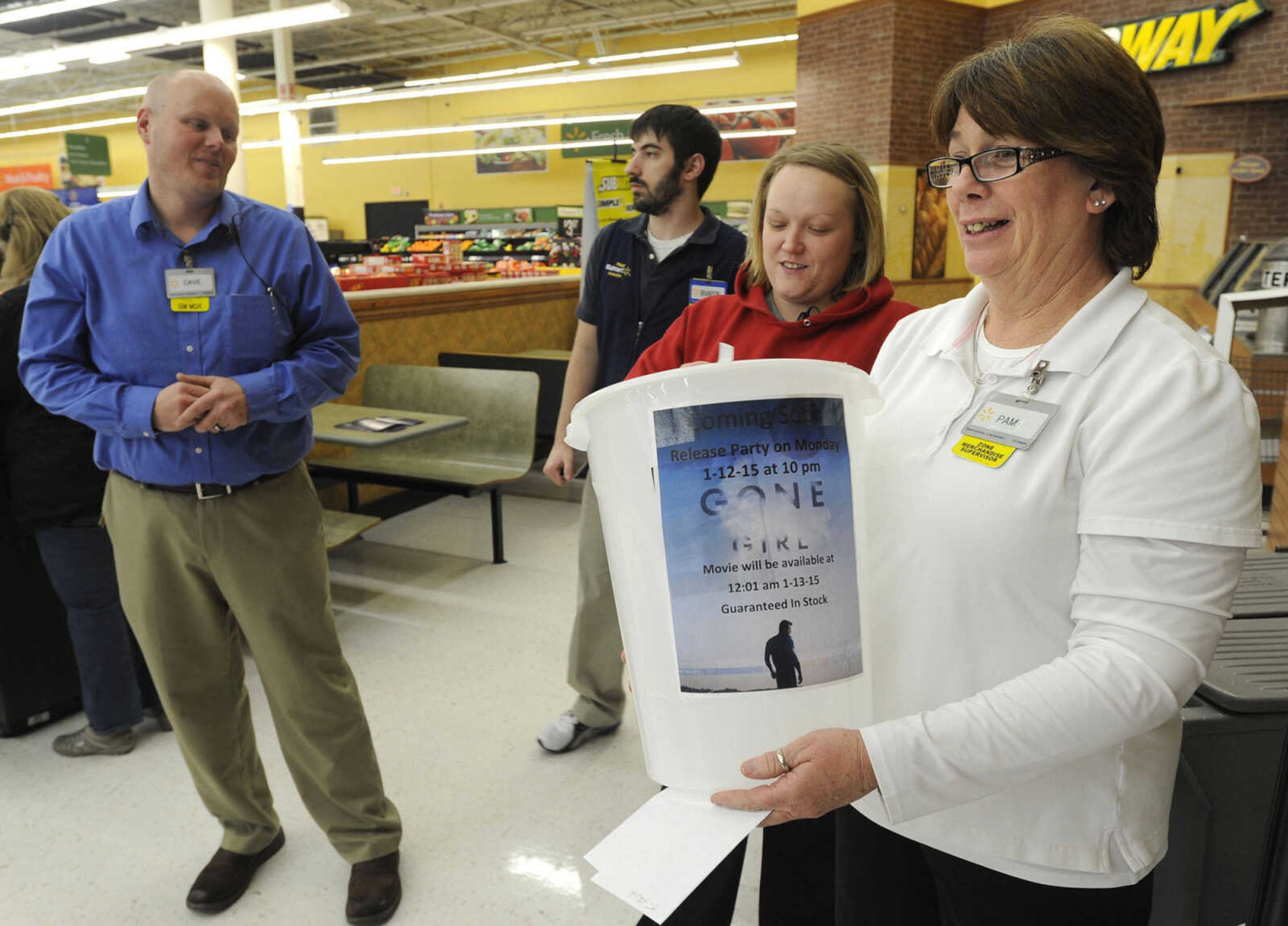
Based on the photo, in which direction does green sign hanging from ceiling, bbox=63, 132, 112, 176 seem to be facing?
toward the camera

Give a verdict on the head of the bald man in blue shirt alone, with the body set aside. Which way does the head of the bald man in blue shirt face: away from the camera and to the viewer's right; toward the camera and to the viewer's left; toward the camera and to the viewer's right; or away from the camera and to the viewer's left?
toward the camera and to the viewer's right

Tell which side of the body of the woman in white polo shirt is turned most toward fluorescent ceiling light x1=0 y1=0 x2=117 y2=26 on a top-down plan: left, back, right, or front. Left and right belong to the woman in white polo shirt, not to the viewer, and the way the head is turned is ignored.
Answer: right

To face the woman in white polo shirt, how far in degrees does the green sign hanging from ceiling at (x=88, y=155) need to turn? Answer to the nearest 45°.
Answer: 0° — it already faces them

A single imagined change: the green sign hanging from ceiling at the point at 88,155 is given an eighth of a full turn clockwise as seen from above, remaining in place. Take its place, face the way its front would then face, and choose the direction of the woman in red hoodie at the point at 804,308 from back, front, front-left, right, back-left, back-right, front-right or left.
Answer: front-left

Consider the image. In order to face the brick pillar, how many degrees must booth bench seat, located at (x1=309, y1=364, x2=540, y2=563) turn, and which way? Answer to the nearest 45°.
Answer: approximately 180°

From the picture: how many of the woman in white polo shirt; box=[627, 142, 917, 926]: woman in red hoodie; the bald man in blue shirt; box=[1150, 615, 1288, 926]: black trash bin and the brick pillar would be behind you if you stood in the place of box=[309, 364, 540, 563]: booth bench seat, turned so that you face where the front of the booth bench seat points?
1

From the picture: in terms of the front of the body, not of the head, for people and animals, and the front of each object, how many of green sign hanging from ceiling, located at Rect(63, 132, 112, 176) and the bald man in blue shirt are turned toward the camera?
2

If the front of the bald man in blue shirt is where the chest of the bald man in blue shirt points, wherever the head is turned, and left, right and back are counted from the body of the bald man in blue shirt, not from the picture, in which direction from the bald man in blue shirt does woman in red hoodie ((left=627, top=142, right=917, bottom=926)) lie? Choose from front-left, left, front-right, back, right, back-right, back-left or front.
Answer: front-left

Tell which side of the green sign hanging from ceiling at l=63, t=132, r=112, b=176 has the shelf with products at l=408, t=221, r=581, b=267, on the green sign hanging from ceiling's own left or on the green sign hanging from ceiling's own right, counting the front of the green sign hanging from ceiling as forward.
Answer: on the green sign hanging from ceiling's own left

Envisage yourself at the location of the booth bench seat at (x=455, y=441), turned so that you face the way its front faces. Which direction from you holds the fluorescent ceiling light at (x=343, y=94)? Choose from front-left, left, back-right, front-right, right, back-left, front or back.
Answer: back-right

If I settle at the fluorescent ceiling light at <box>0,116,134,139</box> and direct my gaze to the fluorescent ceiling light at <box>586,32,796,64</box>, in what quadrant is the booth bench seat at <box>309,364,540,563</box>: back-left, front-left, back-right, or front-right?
front-right

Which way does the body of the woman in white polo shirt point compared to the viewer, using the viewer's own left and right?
facing the viewer and to the left of the viewer

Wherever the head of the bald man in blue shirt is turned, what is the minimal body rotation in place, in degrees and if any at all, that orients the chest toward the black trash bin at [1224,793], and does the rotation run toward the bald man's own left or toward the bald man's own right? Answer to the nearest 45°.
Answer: approximately 45° to the bald man's own left

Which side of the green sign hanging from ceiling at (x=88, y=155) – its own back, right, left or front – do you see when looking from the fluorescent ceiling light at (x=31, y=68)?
front
